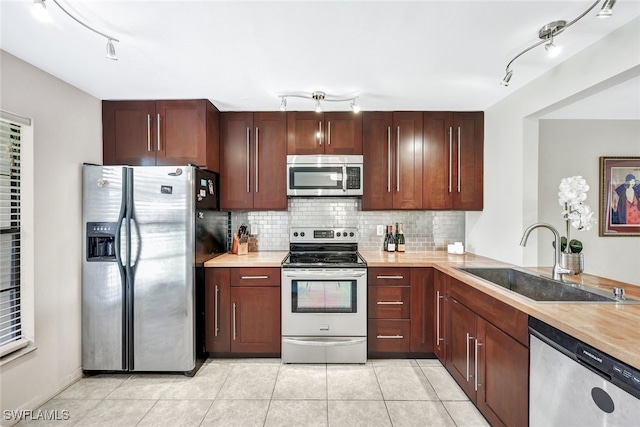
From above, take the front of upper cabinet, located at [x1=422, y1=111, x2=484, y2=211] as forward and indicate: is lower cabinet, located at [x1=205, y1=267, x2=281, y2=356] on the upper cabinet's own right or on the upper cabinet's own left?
on the upper cabinet's own right

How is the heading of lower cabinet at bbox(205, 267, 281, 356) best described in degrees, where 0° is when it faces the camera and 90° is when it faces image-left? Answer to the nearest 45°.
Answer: approximately 0°

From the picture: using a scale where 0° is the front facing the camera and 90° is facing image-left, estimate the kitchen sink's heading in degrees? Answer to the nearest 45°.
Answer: approximately 90°

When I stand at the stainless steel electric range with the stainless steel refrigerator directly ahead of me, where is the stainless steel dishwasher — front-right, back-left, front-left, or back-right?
back-left

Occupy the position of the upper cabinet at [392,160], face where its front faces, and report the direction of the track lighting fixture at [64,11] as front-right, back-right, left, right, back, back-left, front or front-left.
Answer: front-right

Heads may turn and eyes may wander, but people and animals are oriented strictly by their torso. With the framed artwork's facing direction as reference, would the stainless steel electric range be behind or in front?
in front

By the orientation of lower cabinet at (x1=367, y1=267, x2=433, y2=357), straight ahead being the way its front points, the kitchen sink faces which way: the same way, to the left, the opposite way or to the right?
to the right
